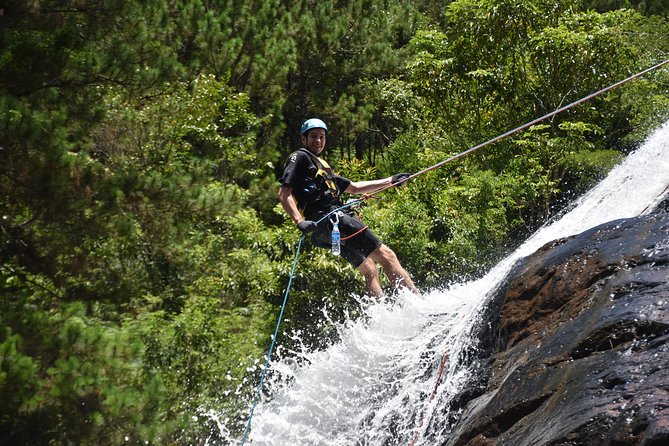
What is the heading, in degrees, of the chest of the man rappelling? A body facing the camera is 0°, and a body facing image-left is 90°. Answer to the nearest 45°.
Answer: approximately 315°
